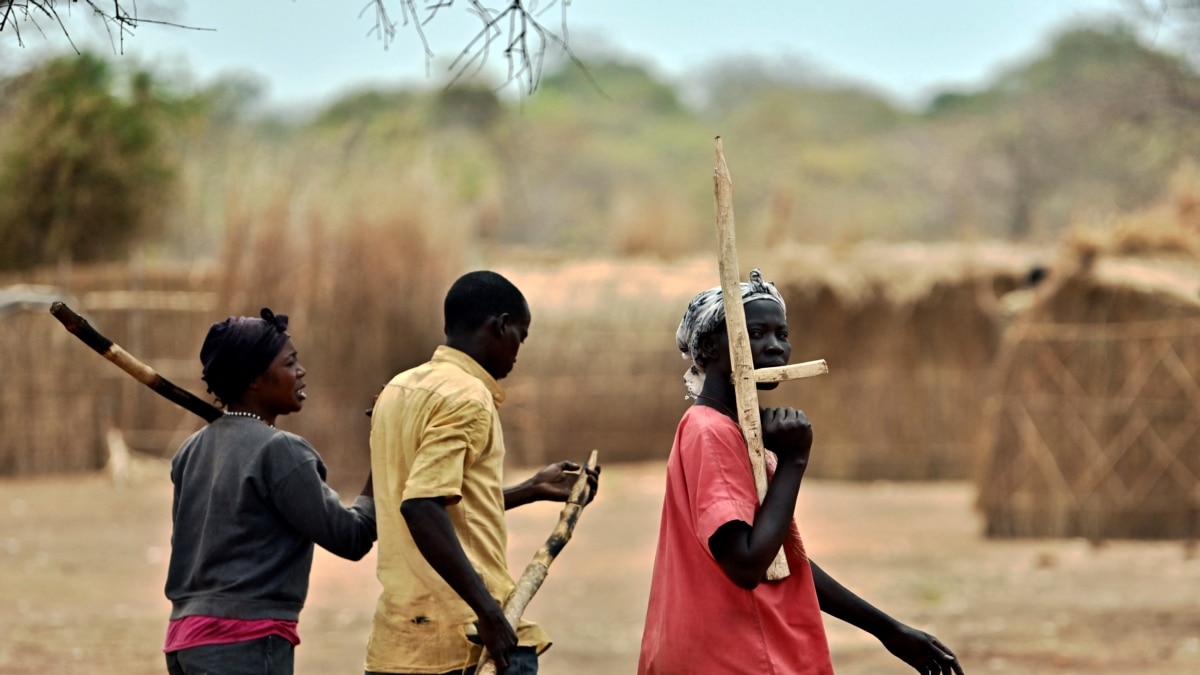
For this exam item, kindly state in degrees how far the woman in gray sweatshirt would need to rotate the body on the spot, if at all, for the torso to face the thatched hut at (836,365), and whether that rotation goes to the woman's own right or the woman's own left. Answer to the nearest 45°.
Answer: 0° — they already face it

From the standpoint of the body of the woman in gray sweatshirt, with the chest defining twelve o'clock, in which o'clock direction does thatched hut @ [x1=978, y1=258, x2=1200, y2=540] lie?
The thatched hut is roughly at 12 o'clock from the woman in gray sweatshirt.

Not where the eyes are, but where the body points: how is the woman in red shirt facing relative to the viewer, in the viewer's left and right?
facing to the right of the viewer

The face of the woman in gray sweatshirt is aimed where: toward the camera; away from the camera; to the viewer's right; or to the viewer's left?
to the viewer's right

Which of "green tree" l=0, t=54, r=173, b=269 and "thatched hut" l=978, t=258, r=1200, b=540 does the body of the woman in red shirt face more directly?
the thatched hut

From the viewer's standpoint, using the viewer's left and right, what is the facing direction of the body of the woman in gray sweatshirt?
facing away from the viewer and to the right of the viewer

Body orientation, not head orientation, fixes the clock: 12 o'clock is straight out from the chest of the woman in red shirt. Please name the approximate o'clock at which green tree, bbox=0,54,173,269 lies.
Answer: The green tree is roughly at 8 o'clock from the woman in red shirt.
